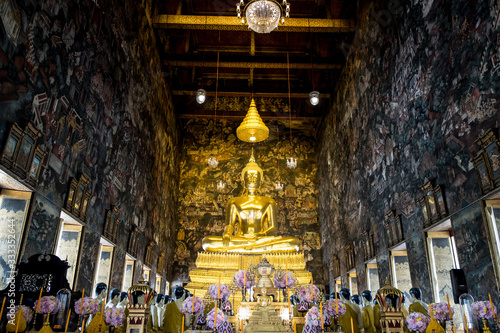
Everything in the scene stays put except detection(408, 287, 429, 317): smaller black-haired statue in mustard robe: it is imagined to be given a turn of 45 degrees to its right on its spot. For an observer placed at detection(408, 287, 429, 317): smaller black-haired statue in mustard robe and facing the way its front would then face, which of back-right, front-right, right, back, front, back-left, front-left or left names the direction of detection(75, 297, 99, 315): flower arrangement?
back-left

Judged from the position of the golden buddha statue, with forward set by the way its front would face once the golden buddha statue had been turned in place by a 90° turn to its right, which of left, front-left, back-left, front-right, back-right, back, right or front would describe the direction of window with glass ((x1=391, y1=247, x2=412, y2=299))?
back-left

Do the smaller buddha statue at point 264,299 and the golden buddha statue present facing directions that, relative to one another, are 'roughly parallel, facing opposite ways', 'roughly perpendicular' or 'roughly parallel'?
roughly parallel

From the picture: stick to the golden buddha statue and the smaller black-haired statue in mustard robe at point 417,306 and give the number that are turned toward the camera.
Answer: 1

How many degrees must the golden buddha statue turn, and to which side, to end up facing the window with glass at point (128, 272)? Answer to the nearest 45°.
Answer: approximately 45° to its right

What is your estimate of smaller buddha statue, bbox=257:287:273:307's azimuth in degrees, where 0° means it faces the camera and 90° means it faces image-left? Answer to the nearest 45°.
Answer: approximately 0°

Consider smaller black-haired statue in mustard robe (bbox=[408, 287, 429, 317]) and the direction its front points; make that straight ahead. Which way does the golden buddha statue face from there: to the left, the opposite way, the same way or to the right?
the opposite way

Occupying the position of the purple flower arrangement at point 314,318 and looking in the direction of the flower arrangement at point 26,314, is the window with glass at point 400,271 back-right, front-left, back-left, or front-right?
back-right

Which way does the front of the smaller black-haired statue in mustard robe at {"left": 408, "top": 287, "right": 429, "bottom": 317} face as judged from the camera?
facing away from the viewer and to the left of the viewer

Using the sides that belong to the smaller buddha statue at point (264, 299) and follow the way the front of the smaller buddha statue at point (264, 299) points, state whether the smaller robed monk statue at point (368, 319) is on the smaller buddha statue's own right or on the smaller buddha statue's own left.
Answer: on the smaller buddha statue's own left

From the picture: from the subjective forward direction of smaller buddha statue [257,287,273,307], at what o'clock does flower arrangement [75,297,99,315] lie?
The flower arrangement is roughly at 2 o'clock from the smaller buddha statue.

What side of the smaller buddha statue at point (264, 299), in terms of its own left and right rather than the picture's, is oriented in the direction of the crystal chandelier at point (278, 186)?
back

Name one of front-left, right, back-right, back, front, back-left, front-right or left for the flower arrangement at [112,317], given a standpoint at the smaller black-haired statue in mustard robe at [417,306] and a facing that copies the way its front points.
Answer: left

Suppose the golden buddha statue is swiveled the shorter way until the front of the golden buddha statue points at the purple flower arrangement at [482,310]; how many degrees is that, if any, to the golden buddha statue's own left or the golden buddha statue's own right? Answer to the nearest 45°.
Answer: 0° — it already faces it

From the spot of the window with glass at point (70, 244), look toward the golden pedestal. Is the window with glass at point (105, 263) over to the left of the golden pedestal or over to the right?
left

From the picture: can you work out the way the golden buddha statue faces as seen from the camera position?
facing the viewer

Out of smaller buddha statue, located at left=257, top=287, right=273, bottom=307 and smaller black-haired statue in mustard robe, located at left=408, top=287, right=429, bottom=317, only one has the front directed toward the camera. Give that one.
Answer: smaller buddha statue, located at left=257, top=287, right=273, bottom=307

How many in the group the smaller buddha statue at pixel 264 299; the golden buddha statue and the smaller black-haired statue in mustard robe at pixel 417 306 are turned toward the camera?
2

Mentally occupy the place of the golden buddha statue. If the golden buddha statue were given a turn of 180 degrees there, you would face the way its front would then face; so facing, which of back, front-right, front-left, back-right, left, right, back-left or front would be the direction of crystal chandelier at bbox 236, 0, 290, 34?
back
